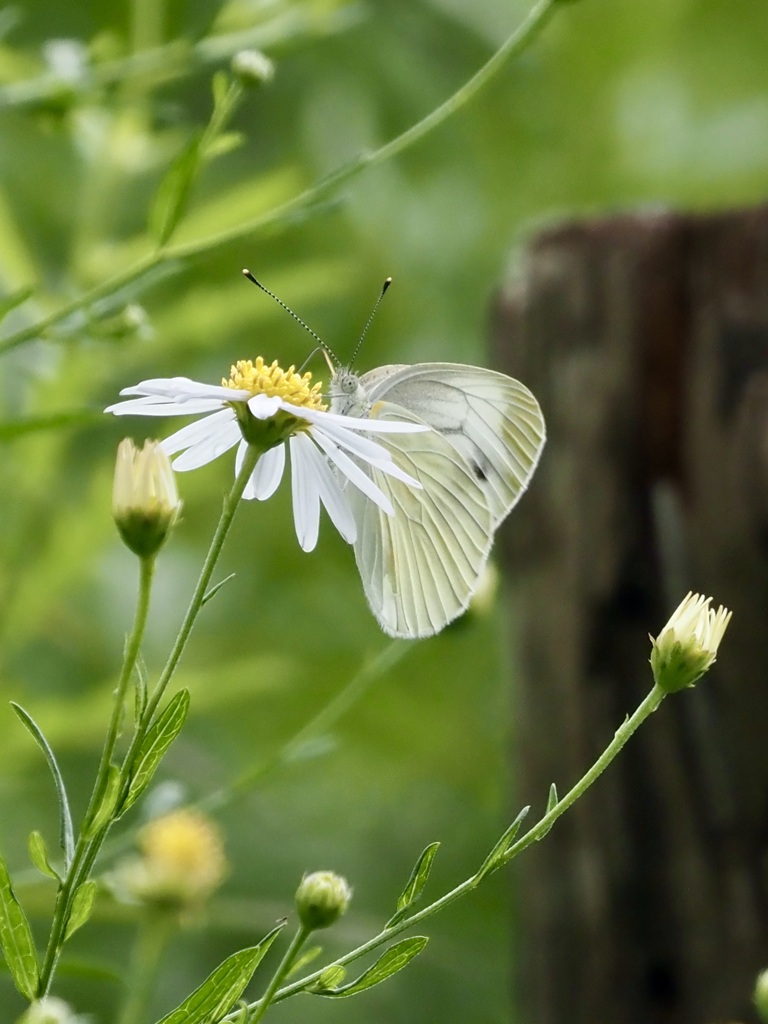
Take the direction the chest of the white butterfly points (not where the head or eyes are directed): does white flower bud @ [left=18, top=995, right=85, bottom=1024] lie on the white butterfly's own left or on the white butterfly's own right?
on the white butterfly's own left

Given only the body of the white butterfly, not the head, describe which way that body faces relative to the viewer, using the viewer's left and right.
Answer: facing to the left of the viewer
